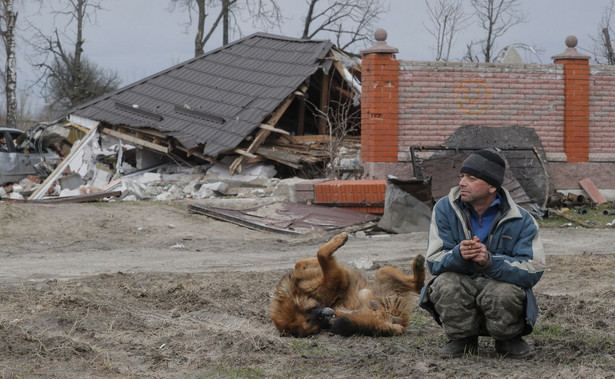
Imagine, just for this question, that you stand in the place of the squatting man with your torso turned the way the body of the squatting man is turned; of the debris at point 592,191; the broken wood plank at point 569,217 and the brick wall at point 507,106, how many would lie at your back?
3

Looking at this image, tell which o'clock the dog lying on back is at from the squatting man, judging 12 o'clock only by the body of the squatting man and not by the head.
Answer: The dog lying on back is roughly at 4 o'clock from the squatting man.

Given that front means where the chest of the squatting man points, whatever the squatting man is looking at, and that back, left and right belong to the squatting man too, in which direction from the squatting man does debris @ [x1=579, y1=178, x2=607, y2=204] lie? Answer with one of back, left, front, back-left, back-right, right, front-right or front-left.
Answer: back

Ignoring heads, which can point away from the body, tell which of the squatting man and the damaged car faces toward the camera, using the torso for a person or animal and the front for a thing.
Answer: the squatting man

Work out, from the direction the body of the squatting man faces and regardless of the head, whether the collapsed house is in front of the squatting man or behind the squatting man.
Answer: behind

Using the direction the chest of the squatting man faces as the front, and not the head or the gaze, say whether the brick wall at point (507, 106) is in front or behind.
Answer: behind

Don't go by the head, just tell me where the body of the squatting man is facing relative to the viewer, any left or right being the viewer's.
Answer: facing the viewer
